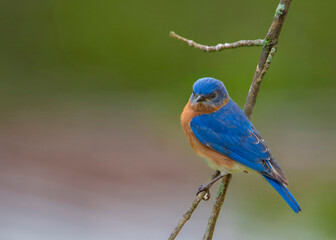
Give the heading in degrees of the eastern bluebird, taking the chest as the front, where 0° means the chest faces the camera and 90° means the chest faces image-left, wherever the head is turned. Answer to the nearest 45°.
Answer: approximately 90°
